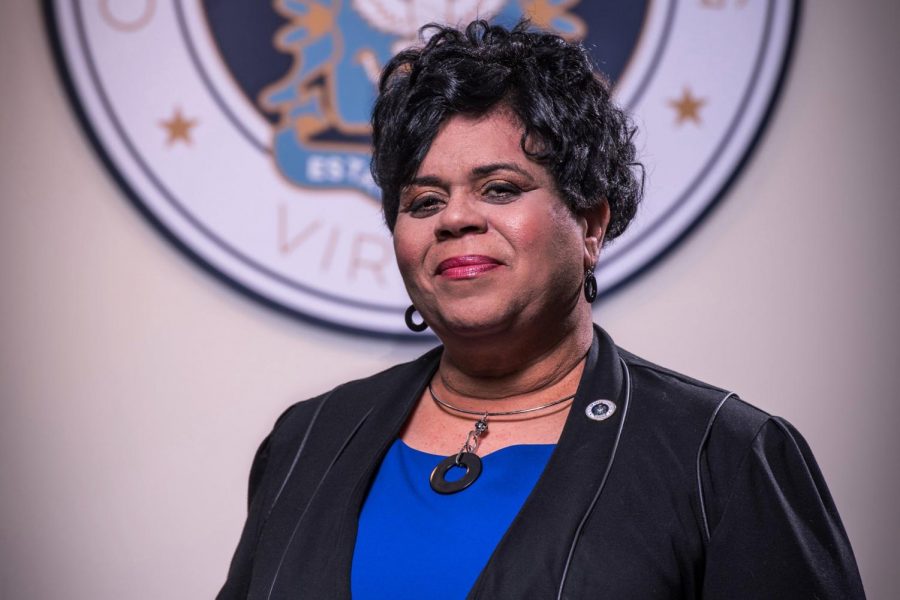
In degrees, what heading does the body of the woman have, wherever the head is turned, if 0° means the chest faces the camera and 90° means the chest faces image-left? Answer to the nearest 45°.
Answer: approximately 45°
